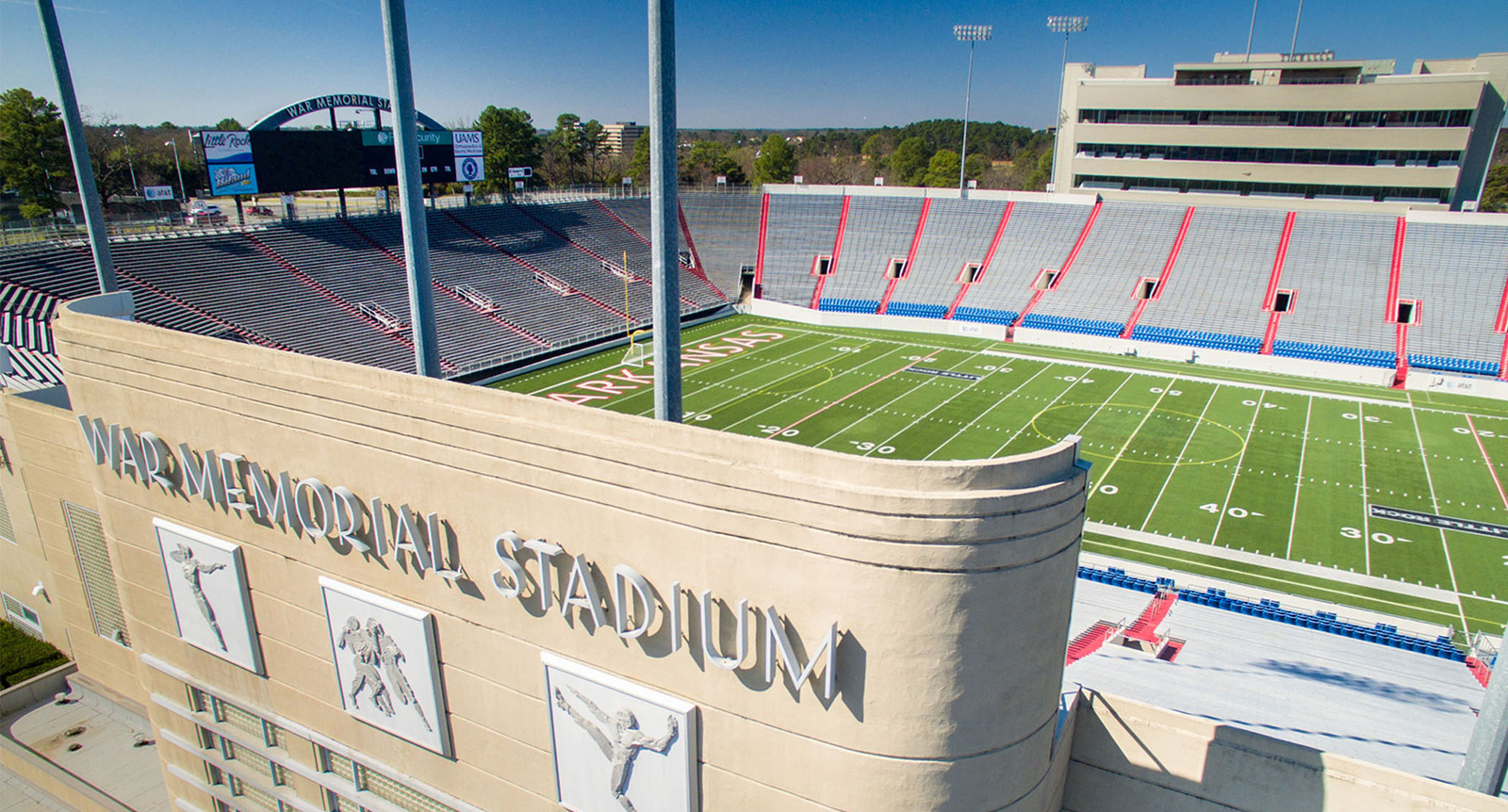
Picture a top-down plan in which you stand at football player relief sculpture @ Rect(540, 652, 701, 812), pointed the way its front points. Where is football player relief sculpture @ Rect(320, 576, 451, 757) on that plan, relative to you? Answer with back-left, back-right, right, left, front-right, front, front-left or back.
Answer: right

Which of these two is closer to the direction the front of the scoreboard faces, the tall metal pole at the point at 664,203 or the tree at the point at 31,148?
the tall metal pole

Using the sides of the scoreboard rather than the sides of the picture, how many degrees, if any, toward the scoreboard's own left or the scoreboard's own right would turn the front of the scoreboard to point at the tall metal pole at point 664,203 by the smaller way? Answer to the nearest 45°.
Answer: approximately 45° to the scoreboard's own right

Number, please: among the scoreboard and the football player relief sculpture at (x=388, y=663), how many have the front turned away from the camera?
0

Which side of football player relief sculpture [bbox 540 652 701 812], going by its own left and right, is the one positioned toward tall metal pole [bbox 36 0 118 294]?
right

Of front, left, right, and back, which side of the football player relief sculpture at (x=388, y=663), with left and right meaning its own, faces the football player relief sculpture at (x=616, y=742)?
left

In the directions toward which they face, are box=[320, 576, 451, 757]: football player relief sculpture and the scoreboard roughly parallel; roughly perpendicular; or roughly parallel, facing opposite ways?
roughly perpendicular

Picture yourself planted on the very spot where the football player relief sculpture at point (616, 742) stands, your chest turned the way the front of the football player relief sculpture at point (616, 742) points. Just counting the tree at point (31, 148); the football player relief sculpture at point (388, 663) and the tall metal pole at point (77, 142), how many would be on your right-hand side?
3

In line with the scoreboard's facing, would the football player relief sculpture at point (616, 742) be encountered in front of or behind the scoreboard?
in front

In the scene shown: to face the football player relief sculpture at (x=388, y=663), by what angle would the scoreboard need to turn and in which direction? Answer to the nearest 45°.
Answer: approximately 45° to its right

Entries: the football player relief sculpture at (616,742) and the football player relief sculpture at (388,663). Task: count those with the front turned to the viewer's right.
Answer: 0
